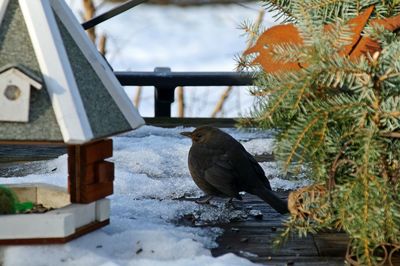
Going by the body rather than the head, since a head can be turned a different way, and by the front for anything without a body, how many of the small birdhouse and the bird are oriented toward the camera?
1

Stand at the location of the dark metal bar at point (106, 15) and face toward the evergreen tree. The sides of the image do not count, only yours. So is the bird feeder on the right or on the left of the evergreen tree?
right

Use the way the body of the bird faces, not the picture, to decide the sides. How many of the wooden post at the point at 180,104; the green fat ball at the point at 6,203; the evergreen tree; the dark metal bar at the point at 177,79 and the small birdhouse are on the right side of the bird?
2

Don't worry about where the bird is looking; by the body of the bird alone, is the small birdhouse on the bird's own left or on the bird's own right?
on the bird's own left

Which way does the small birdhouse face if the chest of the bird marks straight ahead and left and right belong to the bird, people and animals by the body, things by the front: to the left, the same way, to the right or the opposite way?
to the left

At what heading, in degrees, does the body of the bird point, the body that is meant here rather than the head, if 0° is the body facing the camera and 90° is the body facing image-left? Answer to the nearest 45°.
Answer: approximately 90°

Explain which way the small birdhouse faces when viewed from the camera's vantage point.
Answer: facing the viewer

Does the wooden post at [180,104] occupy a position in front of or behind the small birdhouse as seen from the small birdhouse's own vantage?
behind

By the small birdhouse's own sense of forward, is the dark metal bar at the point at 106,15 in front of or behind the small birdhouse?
behind
